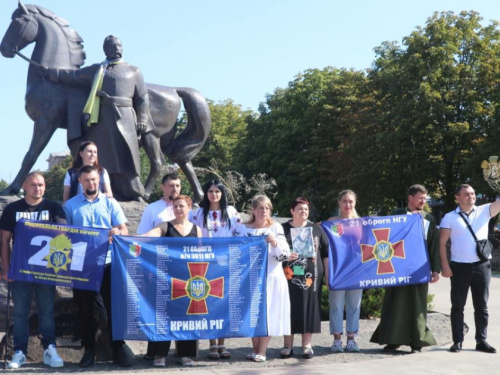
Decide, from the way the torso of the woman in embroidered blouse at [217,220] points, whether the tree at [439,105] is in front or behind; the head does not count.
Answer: behind

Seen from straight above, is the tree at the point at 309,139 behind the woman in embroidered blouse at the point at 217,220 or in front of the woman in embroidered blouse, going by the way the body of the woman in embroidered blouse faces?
behind

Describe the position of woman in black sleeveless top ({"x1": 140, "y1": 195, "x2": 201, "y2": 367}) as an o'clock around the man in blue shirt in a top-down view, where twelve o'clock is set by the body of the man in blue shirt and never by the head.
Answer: The woman in black sleeveless top is roughly at 9 o'clock from the man in blue shirt.

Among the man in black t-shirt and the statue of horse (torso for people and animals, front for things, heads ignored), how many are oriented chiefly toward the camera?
1

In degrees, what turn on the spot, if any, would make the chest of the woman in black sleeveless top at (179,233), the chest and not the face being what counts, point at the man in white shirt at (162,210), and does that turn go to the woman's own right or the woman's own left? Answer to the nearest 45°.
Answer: approximately 180°

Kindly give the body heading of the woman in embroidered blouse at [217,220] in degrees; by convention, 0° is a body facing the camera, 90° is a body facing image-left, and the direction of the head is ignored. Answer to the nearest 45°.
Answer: approximately 0°

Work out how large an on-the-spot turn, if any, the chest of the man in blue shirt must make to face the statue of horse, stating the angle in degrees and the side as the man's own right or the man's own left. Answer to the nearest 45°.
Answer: approximately 180°

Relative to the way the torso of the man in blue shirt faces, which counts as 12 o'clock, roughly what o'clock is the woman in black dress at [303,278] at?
The woman in black dress is roughly at 9 o'clock from the man in blue shirt.

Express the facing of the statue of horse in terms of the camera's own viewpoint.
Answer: facing to the left of the viewer

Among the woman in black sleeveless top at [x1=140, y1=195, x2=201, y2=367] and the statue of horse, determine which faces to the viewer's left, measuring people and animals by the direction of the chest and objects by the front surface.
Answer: the statue of horse
